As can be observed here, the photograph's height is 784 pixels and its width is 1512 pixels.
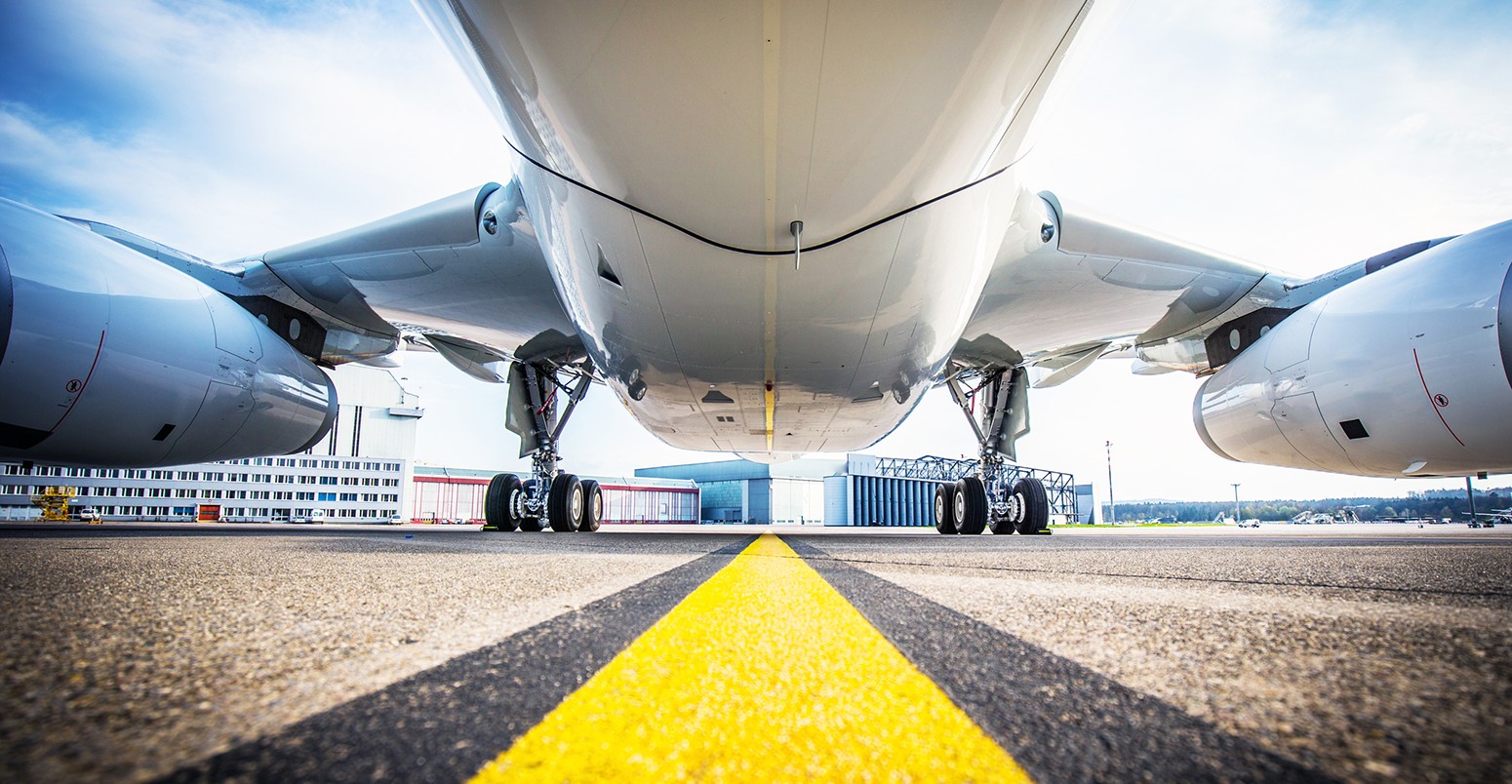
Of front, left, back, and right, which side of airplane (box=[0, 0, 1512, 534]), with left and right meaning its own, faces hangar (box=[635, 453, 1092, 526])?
back

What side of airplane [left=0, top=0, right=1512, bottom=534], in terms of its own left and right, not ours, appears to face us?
front

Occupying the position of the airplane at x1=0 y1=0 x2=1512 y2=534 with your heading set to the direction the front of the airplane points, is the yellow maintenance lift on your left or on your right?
on your right

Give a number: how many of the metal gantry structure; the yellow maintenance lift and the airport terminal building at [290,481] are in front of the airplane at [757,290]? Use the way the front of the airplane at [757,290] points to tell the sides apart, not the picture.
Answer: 0

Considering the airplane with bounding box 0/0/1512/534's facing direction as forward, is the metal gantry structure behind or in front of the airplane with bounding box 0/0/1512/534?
behind

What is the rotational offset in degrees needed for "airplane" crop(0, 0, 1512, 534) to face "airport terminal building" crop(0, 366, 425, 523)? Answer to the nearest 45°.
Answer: approximately 135° to its right

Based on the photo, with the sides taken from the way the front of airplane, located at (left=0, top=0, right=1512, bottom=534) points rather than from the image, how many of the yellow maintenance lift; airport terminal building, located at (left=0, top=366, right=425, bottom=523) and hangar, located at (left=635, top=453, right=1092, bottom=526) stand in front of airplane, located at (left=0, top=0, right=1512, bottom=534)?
0
